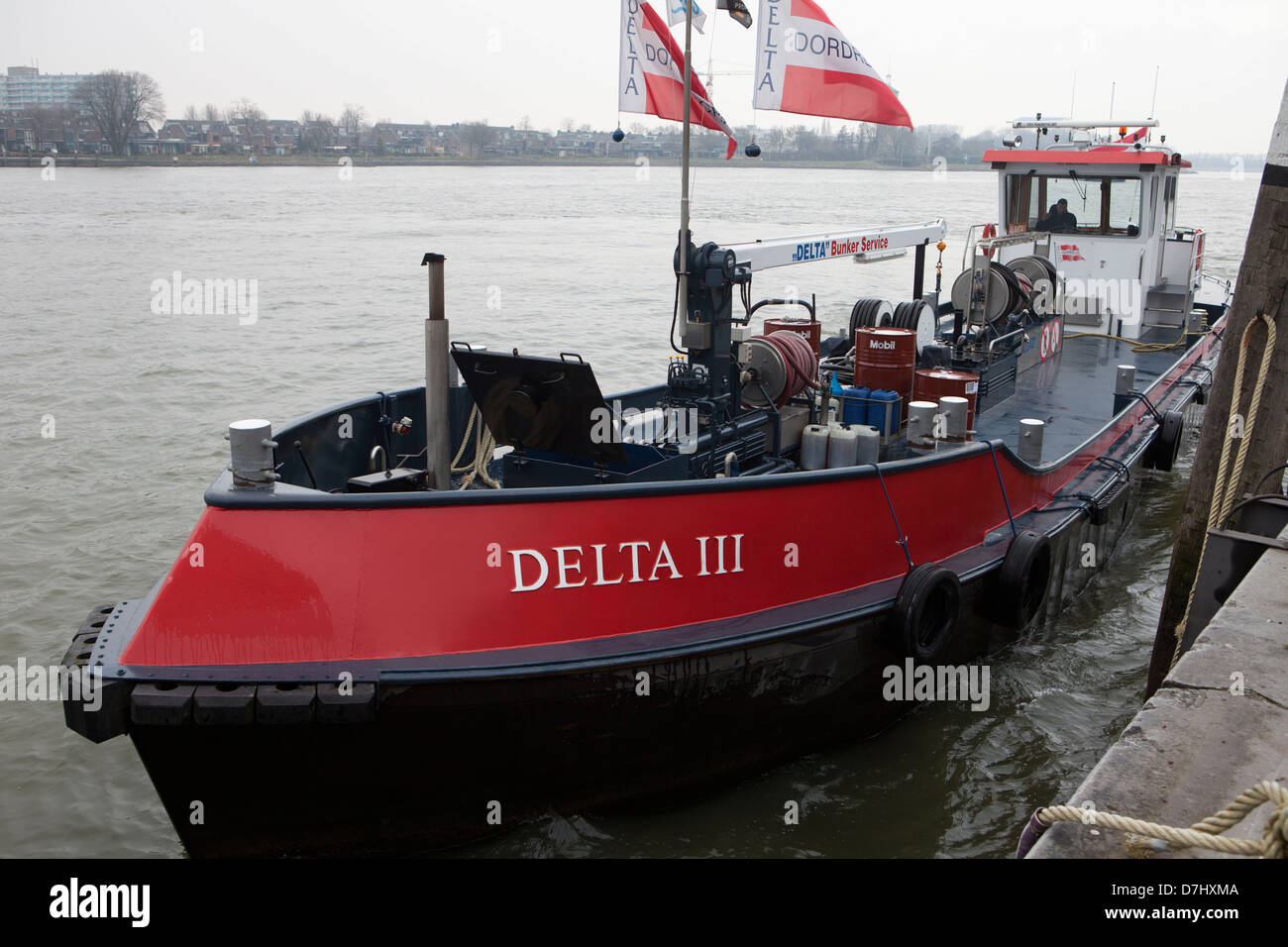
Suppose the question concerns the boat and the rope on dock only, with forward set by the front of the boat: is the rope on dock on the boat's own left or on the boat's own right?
on the boat's own left

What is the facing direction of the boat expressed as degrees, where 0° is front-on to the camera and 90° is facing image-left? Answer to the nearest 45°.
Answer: approximately 45°

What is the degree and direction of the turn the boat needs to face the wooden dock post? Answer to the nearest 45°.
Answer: approximately 135° to its left
